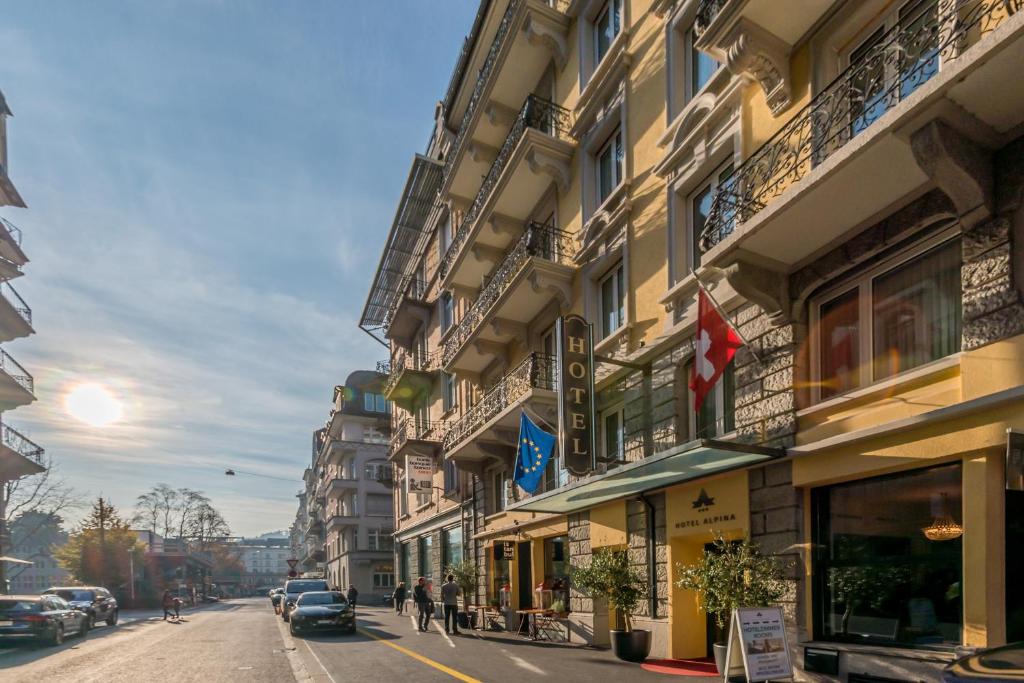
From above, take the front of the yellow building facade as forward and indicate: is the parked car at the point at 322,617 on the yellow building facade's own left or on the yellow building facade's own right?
on the yellow building facade's own right

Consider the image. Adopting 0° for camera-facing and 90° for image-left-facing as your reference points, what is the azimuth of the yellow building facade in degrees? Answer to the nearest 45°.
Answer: approximately 45°

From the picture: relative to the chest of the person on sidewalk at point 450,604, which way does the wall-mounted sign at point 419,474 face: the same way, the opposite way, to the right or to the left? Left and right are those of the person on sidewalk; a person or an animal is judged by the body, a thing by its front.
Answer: the opposite way

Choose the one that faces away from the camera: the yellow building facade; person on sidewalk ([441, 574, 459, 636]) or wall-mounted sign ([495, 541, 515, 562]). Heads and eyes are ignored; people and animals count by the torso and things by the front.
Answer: the person on sidewalk

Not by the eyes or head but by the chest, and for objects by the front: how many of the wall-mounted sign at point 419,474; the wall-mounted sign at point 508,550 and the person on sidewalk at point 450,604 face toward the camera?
2

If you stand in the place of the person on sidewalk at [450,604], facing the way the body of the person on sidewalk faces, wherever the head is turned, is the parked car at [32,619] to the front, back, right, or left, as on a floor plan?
left

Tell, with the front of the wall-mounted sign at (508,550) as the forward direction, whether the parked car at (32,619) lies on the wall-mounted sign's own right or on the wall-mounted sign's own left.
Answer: on the wall-mounted sign's own right

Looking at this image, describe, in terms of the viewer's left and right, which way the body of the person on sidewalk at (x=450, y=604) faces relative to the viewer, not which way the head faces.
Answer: facing away from the viewer
